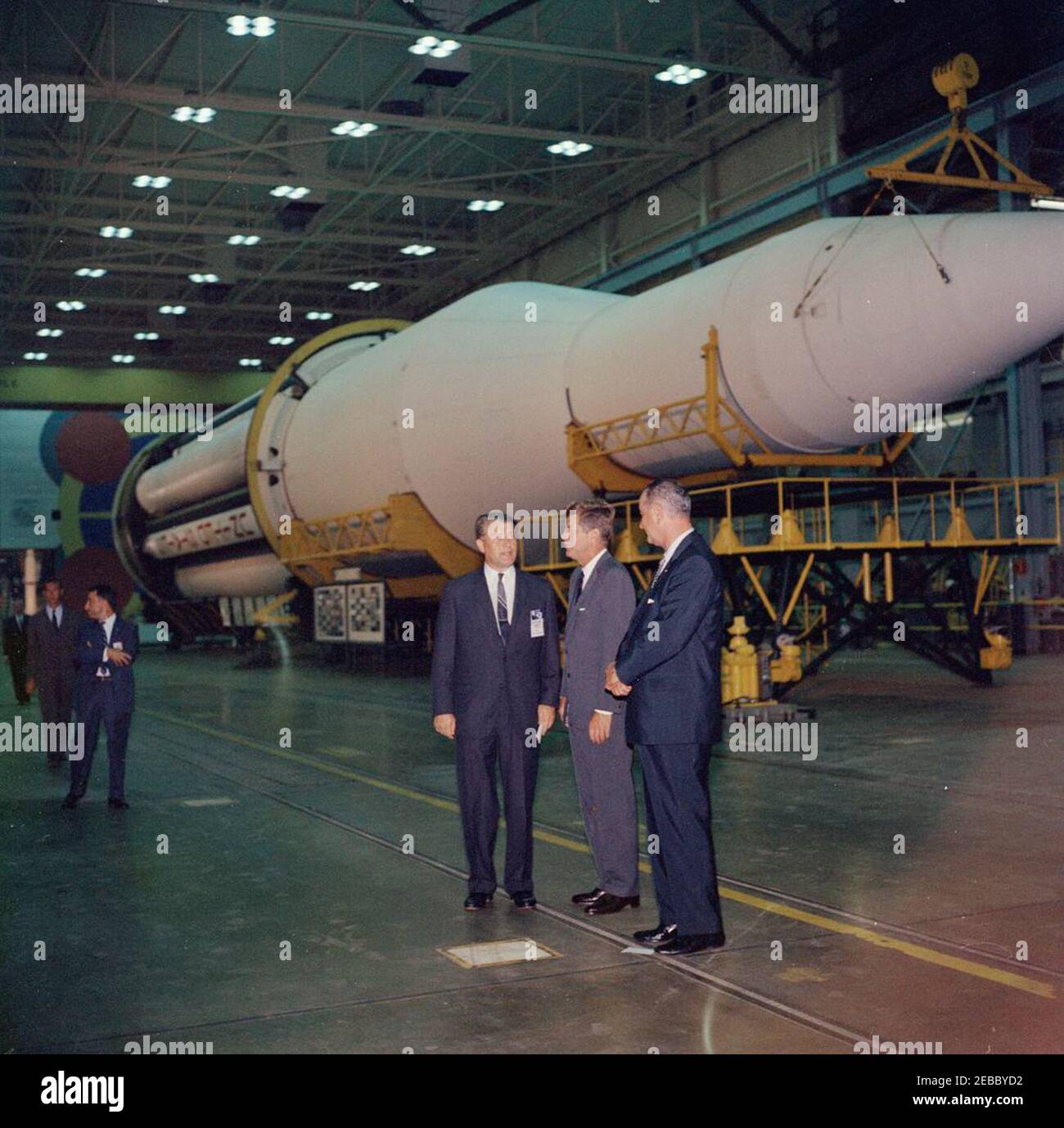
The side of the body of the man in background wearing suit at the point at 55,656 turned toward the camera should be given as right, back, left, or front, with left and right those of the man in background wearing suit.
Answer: front

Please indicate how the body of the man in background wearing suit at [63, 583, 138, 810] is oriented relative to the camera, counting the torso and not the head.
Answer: toward the camera

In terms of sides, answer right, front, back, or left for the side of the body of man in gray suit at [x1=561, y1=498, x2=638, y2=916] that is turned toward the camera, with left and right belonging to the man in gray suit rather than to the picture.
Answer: left

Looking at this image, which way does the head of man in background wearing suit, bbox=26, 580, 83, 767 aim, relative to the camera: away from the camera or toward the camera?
toward the camera

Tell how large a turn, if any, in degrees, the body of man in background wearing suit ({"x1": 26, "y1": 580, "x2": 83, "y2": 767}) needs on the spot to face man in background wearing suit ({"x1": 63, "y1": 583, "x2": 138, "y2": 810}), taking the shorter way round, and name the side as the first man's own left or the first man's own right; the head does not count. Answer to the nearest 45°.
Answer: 0° — they already face them

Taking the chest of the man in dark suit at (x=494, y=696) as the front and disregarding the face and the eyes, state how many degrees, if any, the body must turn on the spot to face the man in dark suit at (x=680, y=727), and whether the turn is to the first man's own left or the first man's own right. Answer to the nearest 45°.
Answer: approximately 45° to the first man's own left

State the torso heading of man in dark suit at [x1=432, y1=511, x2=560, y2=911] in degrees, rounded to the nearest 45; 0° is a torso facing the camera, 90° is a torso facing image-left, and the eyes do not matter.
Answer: approximately 0°

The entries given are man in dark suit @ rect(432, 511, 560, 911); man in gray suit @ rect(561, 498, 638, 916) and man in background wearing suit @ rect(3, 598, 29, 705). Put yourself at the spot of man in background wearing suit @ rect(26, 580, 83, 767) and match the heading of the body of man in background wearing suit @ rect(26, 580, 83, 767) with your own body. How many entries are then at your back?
1

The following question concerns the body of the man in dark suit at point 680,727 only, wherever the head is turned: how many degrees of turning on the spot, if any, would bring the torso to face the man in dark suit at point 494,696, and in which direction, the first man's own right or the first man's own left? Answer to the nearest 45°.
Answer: approximately 45° to the first man's own right

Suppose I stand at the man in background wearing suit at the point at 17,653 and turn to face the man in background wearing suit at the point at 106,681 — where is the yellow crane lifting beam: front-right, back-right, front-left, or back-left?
front-left

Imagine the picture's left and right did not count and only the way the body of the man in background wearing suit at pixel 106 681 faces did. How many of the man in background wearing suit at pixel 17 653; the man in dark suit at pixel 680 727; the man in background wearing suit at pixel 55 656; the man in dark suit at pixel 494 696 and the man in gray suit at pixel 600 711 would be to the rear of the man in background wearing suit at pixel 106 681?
2

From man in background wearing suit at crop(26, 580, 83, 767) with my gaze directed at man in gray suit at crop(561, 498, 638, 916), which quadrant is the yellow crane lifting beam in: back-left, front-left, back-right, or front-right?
front-left

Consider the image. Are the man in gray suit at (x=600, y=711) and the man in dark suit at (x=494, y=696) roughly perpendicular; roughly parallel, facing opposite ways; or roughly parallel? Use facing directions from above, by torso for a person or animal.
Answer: roughly perpendicular

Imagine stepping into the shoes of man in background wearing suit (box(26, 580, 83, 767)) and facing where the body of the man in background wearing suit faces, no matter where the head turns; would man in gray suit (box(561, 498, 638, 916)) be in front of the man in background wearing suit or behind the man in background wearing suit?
in front

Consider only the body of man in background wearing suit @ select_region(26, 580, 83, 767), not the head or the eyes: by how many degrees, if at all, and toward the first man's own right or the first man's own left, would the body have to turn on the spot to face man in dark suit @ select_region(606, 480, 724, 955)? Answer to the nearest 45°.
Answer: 0° — they already face them
